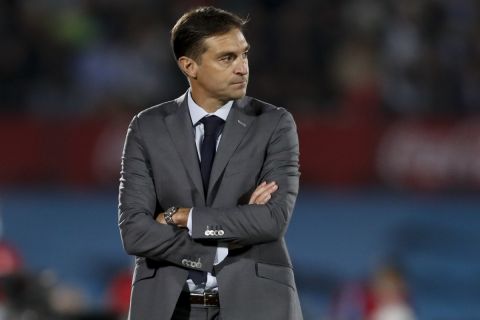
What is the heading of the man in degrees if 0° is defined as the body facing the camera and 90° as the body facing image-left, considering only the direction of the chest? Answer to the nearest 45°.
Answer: approximately 0°

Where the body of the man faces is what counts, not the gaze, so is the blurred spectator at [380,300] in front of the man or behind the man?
behind
